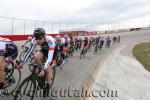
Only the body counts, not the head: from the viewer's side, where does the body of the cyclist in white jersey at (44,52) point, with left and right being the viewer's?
facing the viewer and to the left of the viewer
